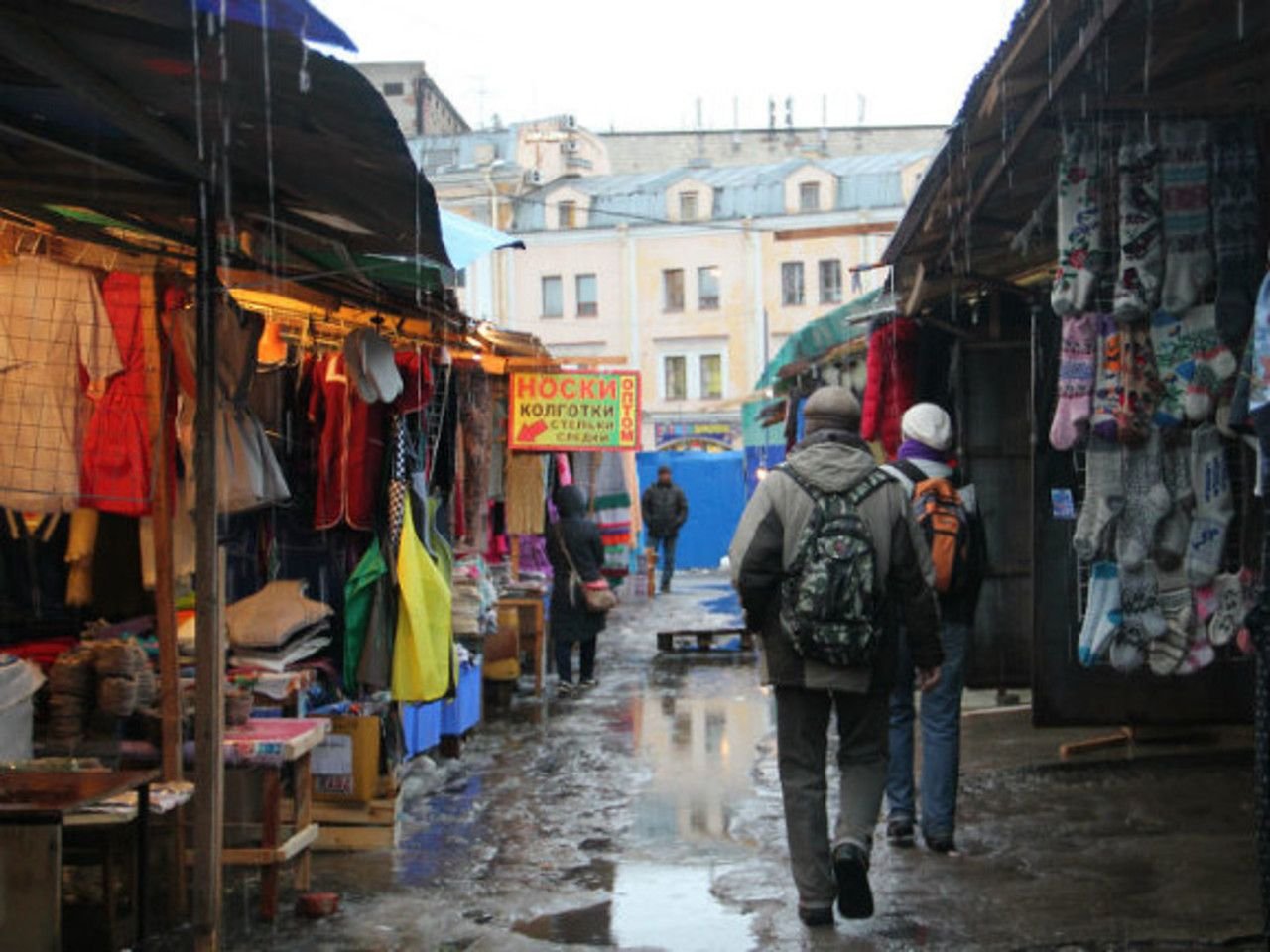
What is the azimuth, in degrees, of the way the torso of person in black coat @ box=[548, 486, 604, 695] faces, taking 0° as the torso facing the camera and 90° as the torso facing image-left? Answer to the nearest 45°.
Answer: approximately 135°

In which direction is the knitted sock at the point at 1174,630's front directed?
to the viewer's left

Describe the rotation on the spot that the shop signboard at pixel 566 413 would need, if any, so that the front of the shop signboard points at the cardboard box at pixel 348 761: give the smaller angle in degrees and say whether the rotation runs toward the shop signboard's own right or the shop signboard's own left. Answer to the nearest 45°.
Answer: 0° — it already faces it

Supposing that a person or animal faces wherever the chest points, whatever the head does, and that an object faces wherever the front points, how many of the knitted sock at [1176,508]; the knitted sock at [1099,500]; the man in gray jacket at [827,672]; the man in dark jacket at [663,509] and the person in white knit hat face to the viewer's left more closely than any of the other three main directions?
2

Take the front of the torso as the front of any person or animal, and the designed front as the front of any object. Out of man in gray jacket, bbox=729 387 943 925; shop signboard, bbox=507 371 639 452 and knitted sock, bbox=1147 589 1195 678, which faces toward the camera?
the shop signboard

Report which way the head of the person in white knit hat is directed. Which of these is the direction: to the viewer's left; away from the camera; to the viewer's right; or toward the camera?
away from the camera
